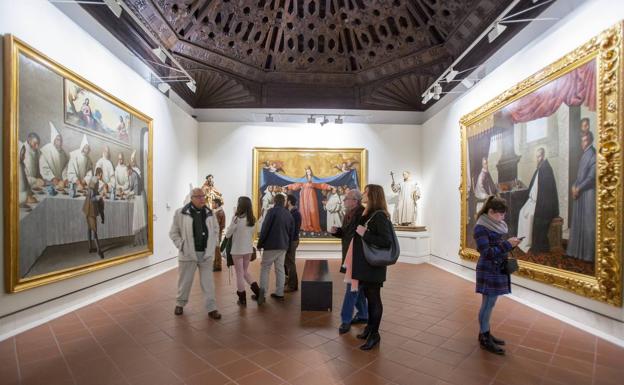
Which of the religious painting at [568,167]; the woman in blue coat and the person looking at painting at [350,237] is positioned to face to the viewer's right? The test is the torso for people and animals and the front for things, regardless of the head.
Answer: the woman in blue coat

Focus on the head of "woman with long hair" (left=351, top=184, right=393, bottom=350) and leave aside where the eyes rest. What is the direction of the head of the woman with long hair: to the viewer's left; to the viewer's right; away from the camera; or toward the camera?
to the viewer's left

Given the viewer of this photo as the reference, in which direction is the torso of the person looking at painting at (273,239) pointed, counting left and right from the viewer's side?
facing away from the viewer and to the left of the viewer

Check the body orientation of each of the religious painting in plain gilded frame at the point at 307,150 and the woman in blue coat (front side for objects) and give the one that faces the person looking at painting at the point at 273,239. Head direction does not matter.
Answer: the religious painting in plain gilded frame

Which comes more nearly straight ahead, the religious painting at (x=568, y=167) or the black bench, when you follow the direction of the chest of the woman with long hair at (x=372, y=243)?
the black bench

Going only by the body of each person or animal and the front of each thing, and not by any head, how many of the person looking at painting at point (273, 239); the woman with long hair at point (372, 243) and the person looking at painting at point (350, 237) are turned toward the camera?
0

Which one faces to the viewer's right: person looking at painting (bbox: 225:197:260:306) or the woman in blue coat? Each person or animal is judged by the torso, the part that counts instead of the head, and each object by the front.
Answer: the woman in blue coat

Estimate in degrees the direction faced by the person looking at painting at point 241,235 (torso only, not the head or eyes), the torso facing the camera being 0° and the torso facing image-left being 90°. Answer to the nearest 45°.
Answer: approximately 135°

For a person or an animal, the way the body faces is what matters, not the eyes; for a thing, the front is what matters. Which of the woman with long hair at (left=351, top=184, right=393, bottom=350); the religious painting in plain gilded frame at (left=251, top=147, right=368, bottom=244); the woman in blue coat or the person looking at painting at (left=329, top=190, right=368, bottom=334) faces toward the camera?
the religious painting in plain gilded frame

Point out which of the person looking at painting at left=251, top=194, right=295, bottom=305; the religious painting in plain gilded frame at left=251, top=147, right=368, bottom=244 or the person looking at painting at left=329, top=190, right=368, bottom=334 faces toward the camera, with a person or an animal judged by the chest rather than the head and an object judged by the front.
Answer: the religious painting in plain gilded frame

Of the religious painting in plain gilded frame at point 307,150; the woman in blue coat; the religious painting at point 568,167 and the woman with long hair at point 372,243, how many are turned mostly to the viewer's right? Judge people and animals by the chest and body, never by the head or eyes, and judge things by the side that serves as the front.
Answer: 1

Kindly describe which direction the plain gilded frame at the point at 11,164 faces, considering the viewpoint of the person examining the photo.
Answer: facing the viewer and to the right of the viewer

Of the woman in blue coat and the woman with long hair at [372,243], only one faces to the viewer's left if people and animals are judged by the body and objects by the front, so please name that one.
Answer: the woman with long hair

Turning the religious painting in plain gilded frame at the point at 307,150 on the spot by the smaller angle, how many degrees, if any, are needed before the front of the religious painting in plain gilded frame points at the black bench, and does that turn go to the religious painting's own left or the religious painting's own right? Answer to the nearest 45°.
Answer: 0° — it already faces it

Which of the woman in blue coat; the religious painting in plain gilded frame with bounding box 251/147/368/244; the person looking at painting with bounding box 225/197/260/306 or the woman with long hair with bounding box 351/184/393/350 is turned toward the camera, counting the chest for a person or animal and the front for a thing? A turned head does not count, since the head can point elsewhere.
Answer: the religious painting in plain gilded frame

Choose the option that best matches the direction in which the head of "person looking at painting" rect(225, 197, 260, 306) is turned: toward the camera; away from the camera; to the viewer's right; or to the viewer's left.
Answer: away from the camera
